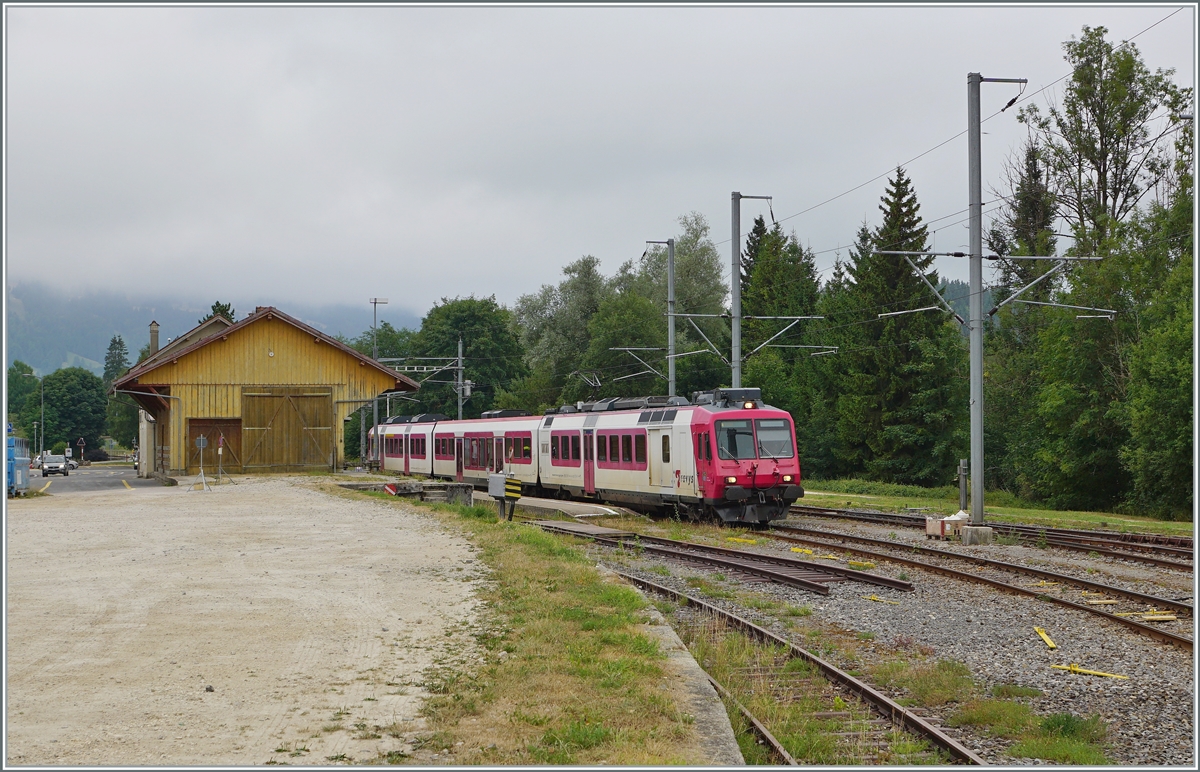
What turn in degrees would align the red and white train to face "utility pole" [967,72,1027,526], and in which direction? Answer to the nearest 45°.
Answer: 0° — it already faces it

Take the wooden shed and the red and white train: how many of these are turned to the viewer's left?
0

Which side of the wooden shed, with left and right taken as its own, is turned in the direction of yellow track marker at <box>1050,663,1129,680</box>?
front

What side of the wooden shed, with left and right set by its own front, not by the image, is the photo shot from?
front

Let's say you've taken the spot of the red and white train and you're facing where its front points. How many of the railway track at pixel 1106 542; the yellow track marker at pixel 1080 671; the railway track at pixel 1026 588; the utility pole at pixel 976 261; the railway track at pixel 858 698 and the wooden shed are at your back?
1

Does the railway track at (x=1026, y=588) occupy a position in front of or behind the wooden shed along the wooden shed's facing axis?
in front

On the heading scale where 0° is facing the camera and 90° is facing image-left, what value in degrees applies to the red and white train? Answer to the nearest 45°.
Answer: approximately 315°
